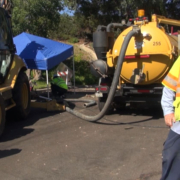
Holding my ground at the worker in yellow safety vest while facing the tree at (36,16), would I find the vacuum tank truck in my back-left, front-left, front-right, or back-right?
front-right

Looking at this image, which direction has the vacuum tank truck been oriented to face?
away from the camera

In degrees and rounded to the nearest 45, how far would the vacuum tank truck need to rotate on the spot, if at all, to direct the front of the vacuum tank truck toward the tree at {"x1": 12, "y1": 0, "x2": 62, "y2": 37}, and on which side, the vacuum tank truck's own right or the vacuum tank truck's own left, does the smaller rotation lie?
approximately 45° to the vacuum tank truck's own left

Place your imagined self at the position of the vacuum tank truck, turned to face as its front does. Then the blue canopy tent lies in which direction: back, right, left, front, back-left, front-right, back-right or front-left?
front-left

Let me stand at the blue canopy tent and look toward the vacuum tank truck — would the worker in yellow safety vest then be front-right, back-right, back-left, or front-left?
front-right

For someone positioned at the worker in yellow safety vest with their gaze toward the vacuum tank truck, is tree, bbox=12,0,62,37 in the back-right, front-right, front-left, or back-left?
front-left

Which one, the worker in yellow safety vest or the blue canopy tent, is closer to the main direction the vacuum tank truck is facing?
the blue canopy tent

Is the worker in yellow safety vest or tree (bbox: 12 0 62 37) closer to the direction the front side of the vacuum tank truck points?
the tree

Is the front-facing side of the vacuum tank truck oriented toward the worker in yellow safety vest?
no
